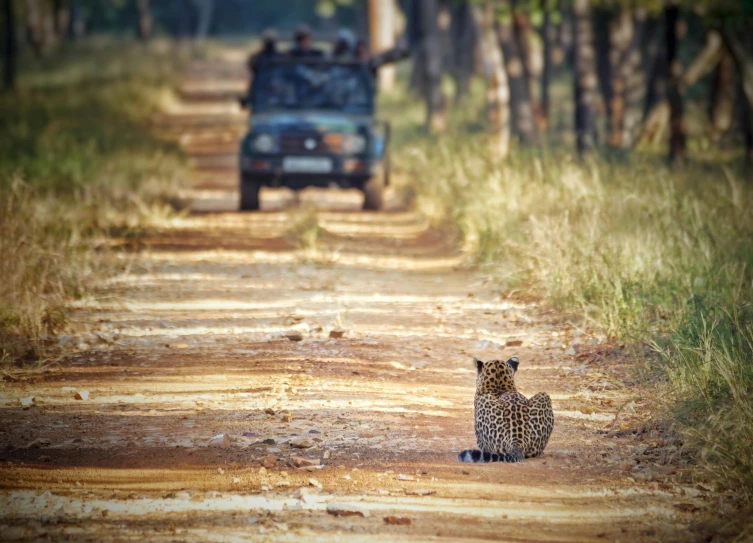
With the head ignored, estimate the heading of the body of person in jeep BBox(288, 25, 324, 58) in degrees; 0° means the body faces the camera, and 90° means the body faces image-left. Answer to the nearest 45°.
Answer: approximately 0°

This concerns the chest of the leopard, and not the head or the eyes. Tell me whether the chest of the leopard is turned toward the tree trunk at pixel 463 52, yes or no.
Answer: yes

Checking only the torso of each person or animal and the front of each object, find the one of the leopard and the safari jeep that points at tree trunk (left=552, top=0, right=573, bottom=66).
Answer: the leopard

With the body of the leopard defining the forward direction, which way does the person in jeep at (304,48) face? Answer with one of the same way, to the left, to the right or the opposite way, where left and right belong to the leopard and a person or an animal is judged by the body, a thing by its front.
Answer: the opposite way

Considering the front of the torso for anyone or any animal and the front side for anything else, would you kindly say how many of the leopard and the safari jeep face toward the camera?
1

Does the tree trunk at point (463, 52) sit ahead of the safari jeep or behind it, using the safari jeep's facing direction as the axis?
behind

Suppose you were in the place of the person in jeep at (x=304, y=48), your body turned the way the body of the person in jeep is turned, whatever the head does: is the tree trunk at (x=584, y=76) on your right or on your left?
on your left

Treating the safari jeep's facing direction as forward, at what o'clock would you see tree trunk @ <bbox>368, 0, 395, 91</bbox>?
The tree trunk is roughly at 6 o'clock from the safari jeep.

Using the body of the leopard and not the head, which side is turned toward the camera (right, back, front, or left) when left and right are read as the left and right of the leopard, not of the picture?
back

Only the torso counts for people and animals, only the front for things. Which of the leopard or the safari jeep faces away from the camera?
the leopard

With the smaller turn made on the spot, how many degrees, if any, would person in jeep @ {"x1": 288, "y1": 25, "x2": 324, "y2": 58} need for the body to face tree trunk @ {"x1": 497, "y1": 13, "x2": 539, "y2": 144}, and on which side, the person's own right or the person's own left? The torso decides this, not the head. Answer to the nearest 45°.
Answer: approximately 135° to the person's own left

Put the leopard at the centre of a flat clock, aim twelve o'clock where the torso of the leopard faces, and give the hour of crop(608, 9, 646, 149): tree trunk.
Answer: The tree trunk is roughly at 12 o'clock from the leopard.

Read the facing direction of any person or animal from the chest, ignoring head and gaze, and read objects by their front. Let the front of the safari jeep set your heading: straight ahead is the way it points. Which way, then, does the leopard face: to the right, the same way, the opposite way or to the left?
the opposite way

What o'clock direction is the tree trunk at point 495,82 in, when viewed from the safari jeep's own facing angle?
The tree trunk is roughly at 7 o'clock from the safari jeep.

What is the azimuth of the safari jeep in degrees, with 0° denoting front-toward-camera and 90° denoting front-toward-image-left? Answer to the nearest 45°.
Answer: approximately 0°
